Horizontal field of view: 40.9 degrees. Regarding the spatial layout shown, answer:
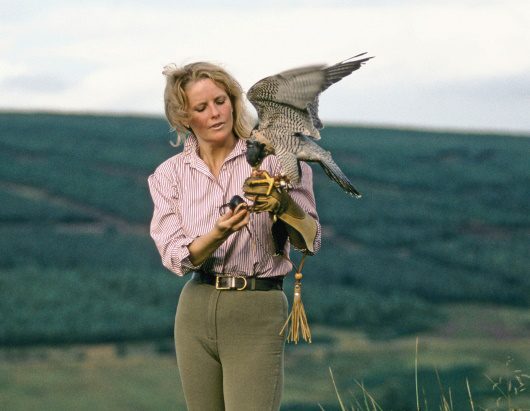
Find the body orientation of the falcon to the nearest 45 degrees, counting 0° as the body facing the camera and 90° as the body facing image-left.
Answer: approximately 90°

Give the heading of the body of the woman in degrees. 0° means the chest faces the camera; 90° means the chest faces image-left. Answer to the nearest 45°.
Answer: approximately 0°
